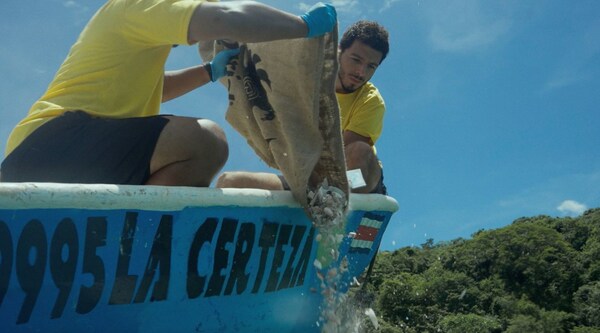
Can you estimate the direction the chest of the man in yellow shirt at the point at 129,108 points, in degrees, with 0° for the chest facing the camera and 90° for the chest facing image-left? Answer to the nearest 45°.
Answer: approximately 270°

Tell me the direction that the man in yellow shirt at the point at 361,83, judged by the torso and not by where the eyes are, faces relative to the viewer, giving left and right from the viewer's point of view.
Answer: facing the viewer and to the left of the viewer

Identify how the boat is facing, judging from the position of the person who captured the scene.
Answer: facing away from the viewer and to the right of the viewer

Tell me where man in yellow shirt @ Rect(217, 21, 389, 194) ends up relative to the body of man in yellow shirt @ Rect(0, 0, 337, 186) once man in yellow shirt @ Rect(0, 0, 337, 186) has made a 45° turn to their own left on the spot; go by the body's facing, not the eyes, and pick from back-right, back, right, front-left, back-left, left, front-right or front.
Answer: front

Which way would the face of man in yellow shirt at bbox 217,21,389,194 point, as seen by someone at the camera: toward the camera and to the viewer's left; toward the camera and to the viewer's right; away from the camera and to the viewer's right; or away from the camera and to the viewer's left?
toward the camera and to the viewer's left
